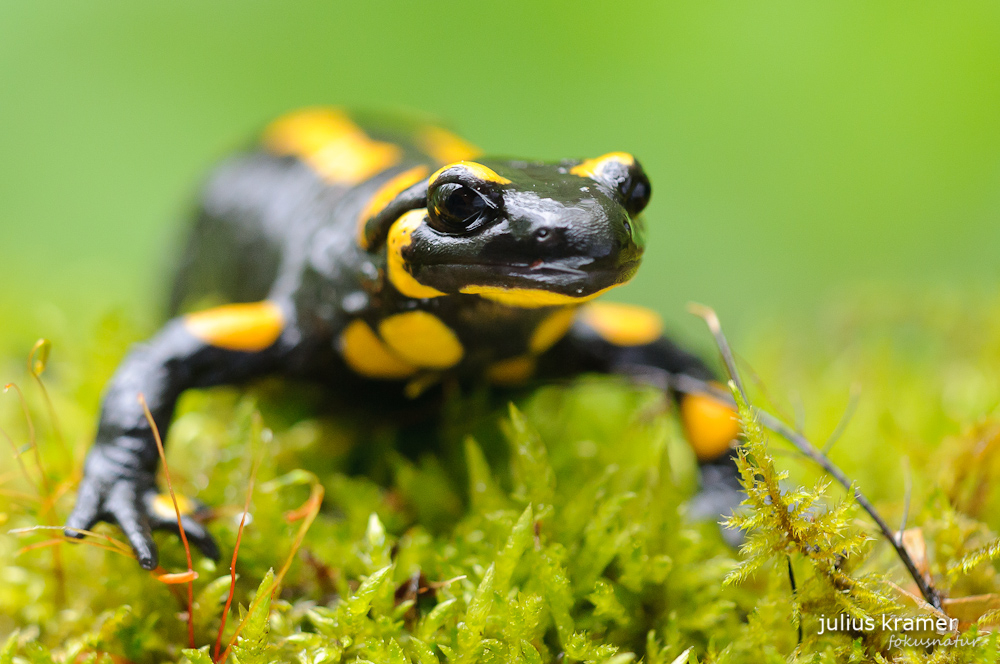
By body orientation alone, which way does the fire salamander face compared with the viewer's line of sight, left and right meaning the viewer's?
facing the viewer and to the right of the viewer
